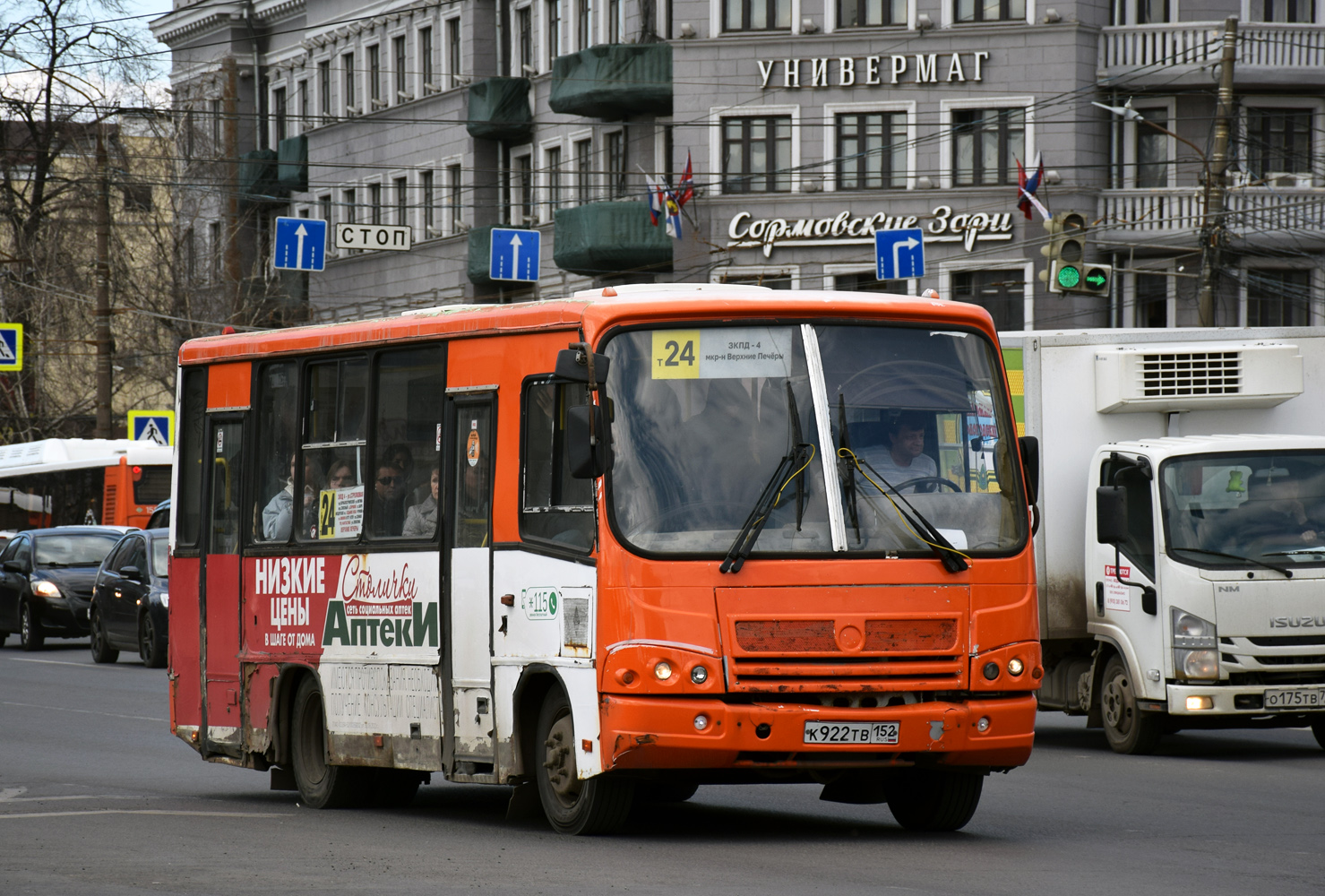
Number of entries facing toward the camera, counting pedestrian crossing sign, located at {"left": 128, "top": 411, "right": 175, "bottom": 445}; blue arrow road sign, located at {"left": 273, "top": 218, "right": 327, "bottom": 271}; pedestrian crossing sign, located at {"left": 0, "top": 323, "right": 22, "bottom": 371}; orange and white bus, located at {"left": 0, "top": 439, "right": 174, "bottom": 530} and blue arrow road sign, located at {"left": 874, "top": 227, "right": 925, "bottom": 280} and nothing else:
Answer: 4

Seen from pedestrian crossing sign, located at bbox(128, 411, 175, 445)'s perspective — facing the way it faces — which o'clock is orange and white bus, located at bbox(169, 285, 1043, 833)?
The orange and white bus is roughly at 12 o'clock from the pedestrian crossing sign.

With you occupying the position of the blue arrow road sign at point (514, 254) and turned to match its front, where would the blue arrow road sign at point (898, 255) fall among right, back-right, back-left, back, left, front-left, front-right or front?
left

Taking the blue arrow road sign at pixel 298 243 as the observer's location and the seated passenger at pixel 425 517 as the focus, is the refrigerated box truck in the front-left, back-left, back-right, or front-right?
front-left

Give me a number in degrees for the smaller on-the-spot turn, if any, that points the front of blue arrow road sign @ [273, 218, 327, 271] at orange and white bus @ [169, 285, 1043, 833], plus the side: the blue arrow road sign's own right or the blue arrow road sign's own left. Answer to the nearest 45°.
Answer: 0° — it already faces it

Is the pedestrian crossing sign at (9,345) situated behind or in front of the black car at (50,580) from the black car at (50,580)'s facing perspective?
behind

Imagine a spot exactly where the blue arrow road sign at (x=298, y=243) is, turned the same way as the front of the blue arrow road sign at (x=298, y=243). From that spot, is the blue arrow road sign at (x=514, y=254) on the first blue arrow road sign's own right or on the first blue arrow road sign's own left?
on the first blue arrow road sign's own left

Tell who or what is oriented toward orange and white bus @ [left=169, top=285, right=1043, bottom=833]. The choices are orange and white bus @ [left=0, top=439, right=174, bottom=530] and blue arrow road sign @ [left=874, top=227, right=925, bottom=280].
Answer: the blue arrow road sign

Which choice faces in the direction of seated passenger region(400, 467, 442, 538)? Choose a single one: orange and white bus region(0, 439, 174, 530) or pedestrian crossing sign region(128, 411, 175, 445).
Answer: the pedestrian crossing sign

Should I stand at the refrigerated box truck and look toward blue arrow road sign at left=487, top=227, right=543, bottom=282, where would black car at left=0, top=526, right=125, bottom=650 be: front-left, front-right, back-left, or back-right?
front-left

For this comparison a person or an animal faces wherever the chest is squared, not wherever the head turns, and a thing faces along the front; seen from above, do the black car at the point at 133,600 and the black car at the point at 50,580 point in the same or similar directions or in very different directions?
same or similar directions

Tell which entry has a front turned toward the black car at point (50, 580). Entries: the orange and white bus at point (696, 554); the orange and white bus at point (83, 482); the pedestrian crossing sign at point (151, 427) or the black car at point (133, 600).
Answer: the pedestrian crossing sign

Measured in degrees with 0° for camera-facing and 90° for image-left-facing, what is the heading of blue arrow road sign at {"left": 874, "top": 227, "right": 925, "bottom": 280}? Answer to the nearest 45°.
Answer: approximately 0°

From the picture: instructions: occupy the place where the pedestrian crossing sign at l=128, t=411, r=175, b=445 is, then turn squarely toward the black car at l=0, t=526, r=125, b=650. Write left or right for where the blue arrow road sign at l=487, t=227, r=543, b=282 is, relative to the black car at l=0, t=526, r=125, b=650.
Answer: left

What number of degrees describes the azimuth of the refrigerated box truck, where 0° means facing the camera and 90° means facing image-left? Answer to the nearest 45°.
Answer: approximately 315°

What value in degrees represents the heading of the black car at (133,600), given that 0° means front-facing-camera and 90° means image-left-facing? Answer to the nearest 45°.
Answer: approximately 315°

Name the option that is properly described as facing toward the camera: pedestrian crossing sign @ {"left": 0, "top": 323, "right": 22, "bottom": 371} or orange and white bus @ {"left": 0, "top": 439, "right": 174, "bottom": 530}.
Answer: the pedestrian crossing sign

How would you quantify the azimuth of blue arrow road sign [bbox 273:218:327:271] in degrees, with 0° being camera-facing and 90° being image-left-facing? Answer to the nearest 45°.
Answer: approximately 0°
